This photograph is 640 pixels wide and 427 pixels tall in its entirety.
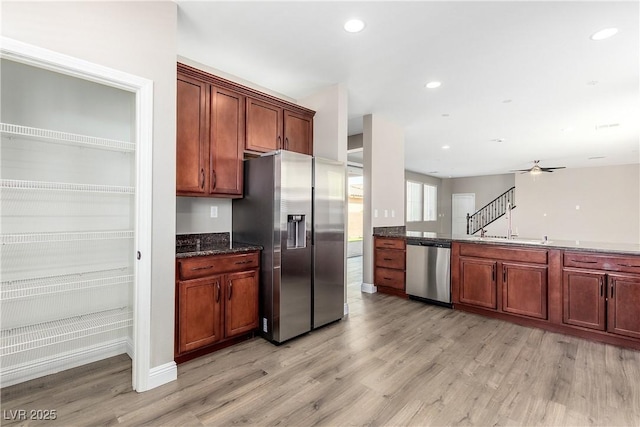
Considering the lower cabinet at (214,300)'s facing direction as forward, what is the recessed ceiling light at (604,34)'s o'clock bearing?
The recessed ceiling light is roughly at 11 o'clock from the lower cabinet.

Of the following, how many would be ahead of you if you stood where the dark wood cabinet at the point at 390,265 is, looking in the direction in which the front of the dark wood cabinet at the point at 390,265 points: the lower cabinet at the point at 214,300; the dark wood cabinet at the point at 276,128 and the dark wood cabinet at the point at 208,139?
3

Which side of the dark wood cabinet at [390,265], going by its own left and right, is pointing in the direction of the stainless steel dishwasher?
left

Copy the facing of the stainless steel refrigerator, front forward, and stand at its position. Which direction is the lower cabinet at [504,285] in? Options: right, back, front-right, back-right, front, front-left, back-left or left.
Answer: front-left

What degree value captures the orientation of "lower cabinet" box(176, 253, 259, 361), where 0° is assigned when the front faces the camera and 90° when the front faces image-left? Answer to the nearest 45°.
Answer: approximately 315°

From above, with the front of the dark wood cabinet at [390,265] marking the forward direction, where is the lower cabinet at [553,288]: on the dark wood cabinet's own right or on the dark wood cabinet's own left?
on the dark wood cabinet's own left

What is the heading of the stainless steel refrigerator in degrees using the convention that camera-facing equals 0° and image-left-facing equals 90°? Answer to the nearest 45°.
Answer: approximately 315°
